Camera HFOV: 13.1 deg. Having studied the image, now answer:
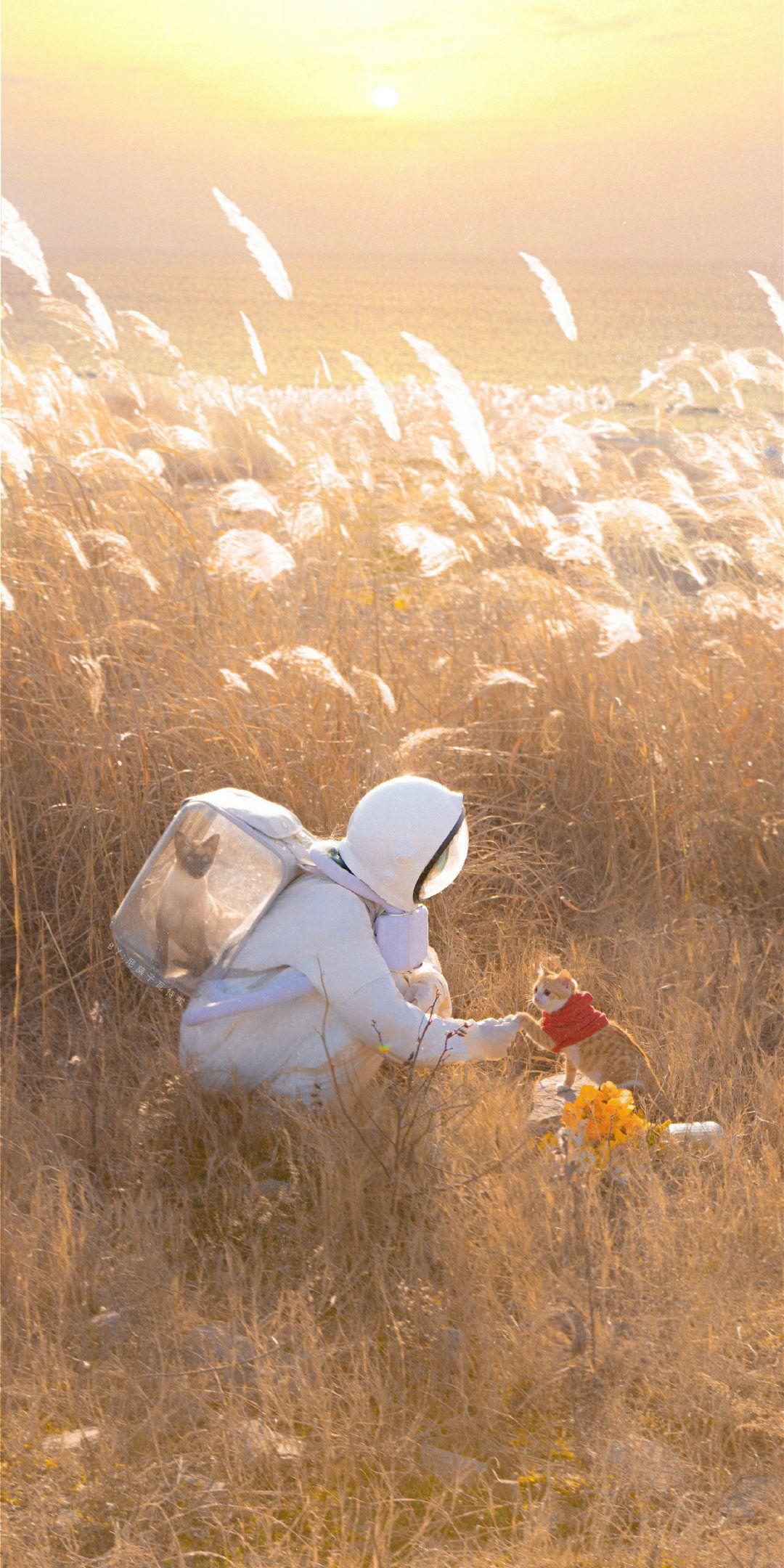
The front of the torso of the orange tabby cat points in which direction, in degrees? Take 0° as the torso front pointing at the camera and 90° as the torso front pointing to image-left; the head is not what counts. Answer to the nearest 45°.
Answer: approximately 90°

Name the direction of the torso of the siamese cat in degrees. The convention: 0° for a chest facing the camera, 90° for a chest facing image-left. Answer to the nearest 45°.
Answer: approximately 0°

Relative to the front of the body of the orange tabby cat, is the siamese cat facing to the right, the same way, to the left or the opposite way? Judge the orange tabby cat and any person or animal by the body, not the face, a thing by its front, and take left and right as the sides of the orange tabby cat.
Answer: to the left
